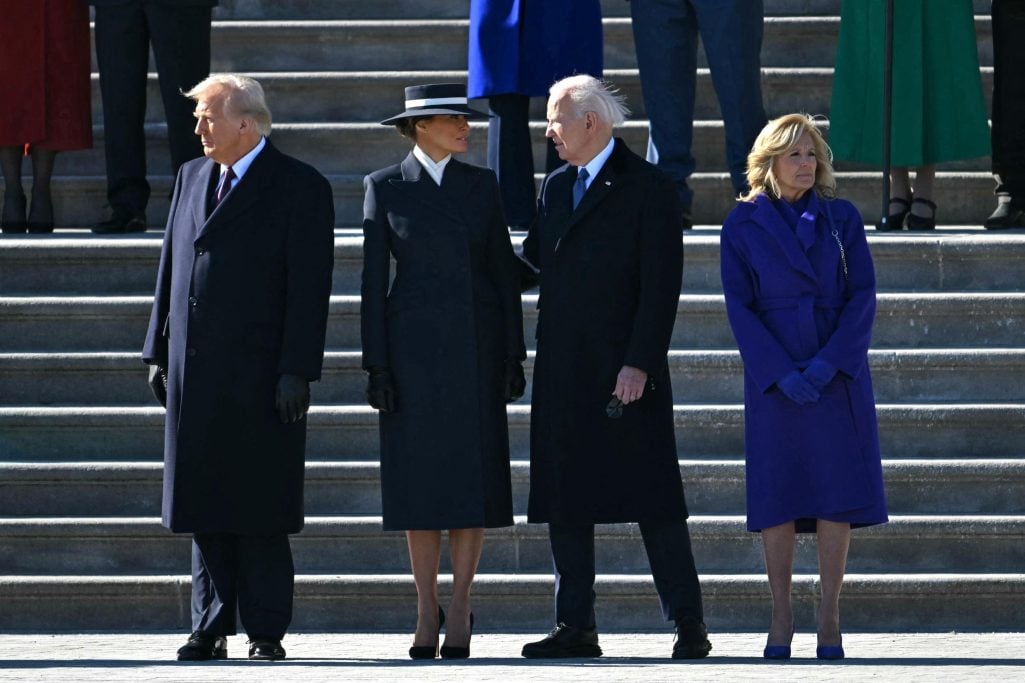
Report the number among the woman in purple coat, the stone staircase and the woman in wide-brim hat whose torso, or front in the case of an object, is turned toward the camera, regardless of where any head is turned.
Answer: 3

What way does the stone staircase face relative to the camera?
toward the camera

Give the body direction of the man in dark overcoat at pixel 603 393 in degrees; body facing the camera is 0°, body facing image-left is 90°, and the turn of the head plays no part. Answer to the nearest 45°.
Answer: approximately 45°

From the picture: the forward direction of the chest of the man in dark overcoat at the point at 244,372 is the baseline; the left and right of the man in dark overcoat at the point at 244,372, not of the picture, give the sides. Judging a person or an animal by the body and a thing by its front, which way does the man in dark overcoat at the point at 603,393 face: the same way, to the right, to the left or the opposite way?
the same way

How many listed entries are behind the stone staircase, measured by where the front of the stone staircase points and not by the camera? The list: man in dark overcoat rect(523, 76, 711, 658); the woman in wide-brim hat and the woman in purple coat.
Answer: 0

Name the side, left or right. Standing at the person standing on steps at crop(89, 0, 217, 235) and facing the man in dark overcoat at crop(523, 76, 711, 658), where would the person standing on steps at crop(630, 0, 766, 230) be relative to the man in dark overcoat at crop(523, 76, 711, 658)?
left

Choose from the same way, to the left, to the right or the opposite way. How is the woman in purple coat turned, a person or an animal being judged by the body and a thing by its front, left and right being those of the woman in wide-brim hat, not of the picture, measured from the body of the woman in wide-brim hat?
the same way

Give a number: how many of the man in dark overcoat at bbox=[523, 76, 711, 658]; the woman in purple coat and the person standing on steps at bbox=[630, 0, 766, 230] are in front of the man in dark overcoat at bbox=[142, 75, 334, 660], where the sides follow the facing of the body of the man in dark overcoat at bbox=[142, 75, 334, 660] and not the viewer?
0

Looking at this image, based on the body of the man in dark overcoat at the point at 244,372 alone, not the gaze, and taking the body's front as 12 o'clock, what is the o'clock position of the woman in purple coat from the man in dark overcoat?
The woman in purple coat is roughly at 8 o'clock from the man in dark overcoat.

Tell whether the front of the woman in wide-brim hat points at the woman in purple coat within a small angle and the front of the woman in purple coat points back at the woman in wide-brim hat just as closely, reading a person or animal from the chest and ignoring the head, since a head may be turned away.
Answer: no

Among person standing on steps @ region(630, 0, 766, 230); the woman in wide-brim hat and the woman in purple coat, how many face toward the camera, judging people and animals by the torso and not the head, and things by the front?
3

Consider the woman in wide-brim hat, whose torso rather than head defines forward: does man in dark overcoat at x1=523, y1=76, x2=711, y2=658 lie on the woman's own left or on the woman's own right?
on the woman's own left

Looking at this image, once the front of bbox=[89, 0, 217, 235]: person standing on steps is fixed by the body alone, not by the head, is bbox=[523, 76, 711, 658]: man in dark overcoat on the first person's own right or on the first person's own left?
on the first person's own left

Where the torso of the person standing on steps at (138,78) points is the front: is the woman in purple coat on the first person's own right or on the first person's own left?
on the first person's own left

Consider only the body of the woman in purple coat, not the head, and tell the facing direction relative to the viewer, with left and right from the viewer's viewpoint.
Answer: facing the viewer

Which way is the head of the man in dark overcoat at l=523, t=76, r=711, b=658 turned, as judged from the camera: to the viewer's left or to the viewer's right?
to the viewer's left

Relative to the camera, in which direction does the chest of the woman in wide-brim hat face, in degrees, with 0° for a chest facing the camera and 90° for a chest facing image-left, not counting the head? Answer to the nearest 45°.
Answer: approximately 0°

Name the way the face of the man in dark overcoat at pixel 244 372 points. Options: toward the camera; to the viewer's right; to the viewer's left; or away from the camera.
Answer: to the viewer's left
